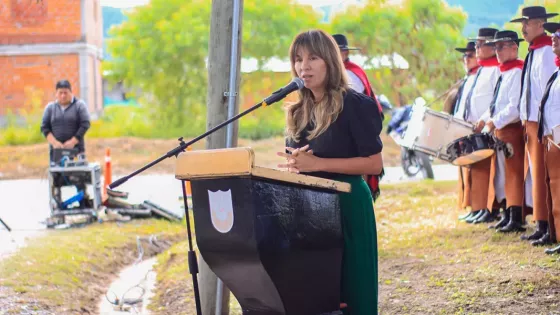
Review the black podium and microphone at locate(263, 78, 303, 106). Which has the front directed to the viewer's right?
the microphone

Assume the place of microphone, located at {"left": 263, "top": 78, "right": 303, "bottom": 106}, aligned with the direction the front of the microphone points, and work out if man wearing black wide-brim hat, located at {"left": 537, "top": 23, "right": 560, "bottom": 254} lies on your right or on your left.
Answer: on your left

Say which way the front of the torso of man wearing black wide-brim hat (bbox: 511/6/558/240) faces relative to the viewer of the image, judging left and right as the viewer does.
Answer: facing to the left of the viewer

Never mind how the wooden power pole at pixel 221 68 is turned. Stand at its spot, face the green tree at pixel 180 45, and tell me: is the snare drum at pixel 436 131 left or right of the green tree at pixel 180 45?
right

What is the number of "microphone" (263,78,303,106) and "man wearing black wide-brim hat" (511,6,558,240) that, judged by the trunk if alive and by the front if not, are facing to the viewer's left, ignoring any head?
1

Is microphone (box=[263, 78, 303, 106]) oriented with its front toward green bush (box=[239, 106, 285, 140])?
no

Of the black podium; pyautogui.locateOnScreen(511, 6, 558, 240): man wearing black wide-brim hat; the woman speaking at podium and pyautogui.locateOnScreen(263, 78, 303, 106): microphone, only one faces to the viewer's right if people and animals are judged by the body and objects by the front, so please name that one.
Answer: the microphone

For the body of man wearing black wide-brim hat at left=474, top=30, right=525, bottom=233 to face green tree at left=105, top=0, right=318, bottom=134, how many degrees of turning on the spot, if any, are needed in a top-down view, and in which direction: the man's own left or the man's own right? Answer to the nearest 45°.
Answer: approximately 90° to the man's own right

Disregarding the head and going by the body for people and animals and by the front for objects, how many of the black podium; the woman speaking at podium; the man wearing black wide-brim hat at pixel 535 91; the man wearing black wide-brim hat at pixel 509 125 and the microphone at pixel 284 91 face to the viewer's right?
1

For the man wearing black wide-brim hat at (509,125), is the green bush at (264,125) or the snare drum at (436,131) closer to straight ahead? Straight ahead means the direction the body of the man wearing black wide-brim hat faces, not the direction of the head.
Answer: the snare drum

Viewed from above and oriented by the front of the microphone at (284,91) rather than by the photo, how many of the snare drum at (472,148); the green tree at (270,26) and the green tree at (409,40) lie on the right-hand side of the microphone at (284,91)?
0

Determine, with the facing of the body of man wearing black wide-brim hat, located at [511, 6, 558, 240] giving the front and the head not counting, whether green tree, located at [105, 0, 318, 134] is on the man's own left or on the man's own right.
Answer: on the man's own right

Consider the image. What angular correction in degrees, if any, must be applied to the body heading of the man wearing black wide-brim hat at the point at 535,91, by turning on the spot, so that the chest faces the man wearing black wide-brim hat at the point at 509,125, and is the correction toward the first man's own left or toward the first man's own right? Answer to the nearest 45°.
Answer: approximately 90° to the first man's own right

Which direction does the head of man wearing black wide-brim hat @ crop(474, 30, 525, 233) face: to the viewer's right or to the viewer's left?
to the viewer's left

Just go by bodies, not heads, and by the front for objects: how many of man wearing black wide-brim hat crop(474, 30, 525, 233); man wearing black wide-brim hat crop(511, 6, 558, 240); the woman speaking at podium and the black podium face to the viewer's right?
0

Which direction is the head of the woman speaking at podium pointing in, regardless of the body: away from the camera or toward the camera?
toward the camera

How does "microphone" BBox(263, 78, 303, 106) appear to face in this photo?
to the viewer's right

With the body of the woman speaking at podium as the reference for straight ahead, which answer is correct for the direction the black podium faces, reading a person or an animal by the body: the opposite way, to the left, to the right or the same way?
the same way

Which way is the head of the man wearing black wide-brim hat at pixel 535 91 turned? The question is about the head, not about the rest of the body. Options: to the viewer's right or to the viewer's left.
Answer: to the viewer's left

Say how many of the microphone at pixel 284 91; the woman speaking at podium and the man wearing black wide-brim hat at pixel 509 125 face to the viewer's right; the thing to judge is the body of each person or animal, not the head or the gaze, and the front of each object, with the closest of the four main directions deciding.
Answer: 1
